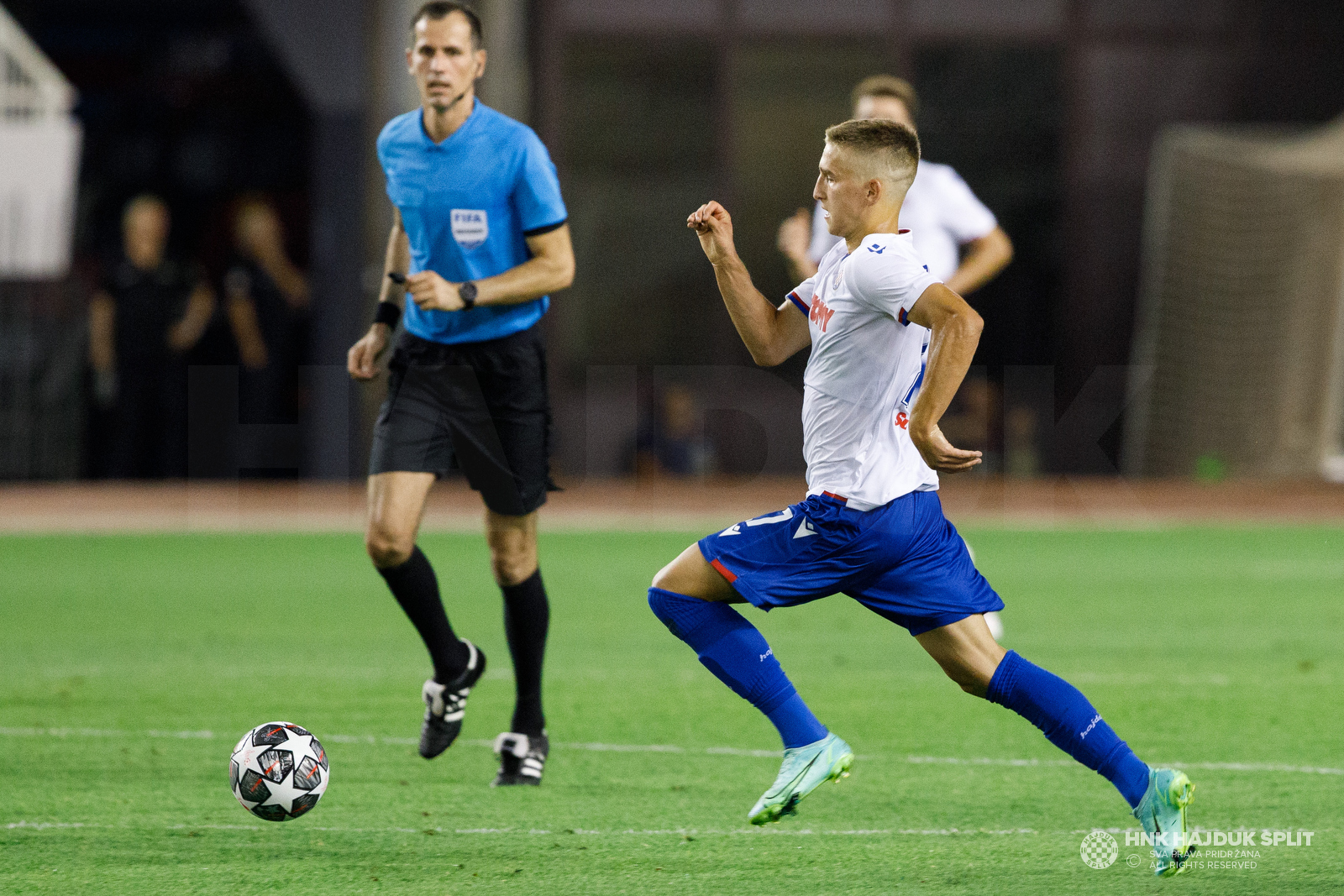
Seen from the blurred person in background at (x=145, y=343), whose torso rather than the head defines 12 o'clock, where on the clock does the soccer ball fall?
The soccer ball is roughly at 12 o'clock from the blurred person in background.

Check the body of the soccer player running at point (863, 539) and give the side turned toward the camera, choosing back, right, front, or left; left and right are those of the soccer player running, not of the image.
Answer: left

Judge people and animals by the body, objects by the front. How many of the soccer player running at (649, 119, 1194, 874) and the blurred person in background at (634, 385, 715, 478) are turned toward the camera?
1

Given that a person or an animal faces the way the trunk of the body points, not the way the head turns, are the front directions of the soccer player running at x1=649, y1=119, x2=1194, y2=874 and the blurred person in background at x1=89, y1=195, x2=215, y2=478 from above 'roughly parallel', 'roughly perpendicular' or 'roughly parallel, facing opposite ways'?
roughly perpendicular

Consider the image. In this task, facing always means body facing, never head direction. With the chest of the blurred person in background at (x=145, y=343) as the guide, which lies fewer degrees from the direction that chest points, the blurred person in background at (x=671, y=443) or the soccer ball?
the soccer ball

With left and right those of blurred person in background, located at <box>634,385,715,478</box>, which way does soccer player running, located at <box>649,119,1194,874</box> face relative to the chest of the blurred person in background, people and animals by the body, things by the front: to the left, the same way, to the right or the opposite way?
to the right

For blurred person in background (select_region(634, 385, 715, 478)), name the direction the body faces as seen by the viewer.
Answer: toward the camera

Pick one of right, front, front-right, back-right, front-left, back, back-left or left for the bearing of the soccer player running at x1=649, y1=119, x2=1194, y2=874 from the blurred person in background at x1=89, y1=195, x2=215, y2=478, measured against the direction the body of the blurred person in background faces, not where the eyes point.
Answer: front

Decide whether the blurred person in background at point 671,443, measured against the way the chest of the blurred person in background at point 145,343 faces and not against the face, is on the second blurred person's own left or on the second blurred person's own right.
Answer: on the second blurred person's own left

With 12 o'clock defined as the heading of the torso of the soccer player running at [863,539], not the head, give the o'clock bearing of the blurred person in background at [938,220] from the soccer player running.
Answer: The blurred person in background is roughly at 3 o'clock from the soccer player running.

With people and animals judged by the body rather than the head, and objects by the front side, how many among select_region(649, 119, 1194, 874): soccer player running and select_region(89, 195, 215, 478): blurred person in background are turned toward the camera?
1

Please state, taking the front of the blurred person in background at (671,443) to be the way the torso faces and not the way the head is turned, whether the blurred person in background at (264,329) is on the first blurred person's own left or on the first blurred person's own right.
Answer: on the first blurred person's own right

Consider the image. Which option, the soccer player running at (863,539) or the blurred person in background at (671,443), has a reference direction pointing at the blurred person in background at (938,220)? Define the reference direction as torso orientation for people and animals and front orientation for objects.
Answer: the blurred person in background at (671,443)

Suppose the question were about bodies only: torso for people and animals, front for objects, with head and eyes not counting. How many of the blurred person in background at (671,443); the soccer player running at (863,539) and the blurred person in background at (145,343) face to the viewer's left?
1
